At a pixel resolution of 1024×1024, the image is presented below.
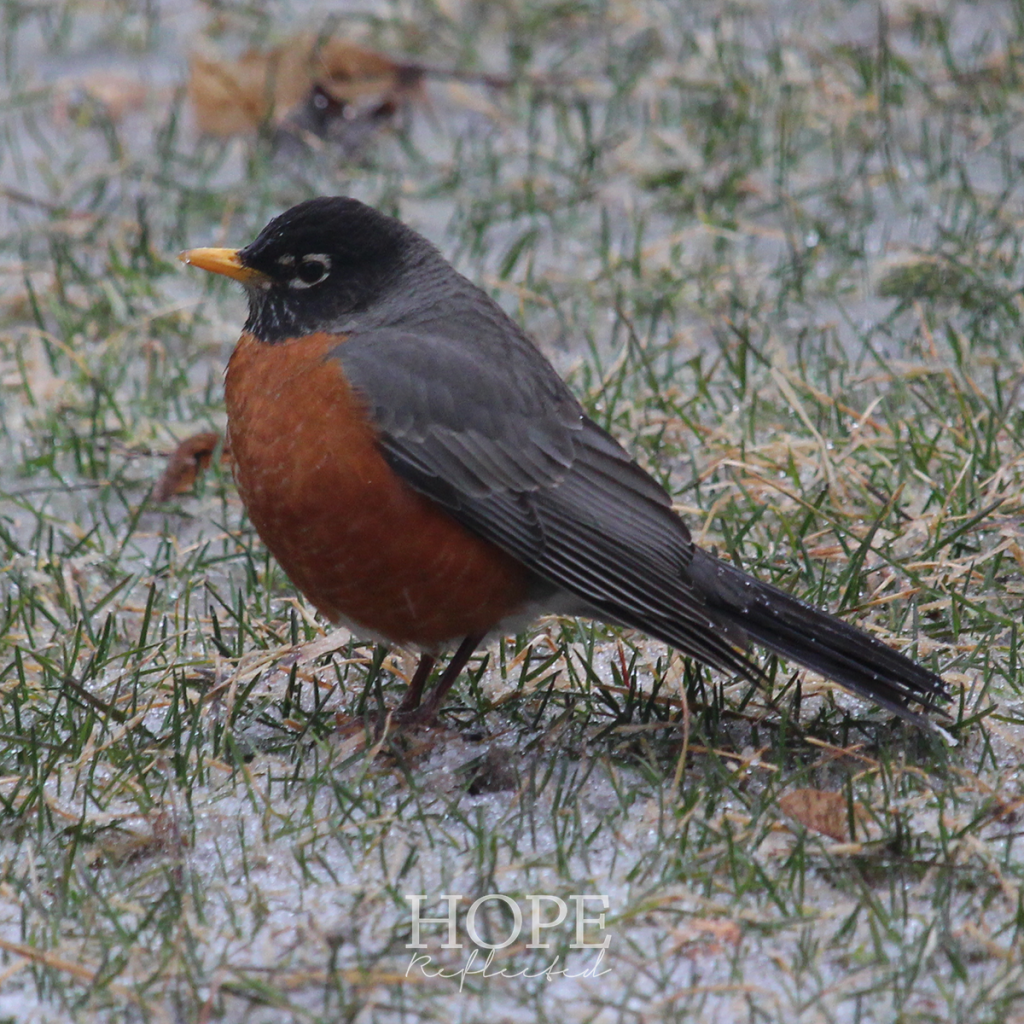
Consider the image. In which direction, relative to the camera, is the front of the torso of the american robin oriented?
to the viewer's left

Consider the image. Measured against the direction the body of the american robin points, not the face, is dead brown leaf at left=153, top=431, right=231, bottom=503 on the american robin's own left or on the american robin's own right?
on the american robin's own right

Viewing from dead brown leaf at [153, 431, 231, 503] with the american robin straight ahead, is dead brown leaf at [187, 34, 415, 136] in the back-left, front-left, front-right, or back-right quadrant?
back-left

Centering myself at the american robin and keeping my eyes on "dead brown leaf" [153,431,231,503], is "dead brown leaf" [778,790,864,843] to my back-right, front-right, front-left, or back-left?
back-right
